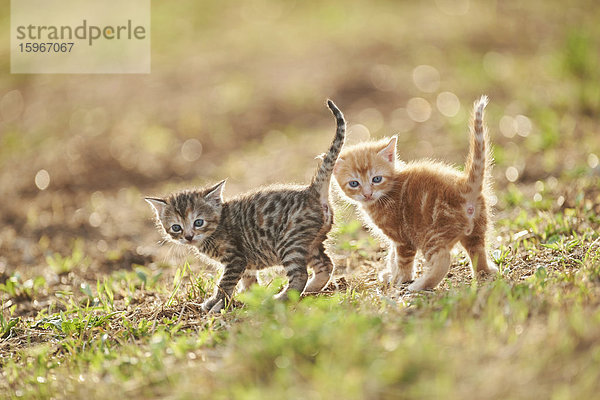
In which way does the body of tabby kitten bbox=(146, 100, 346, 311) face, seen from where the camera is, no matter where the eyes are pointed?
to the viewer's left

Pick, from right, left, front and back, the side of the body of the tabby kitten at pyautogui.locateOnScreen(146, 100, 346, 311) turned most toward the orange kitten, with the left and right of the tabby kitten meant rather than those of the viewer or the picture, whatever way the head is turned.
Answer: back
